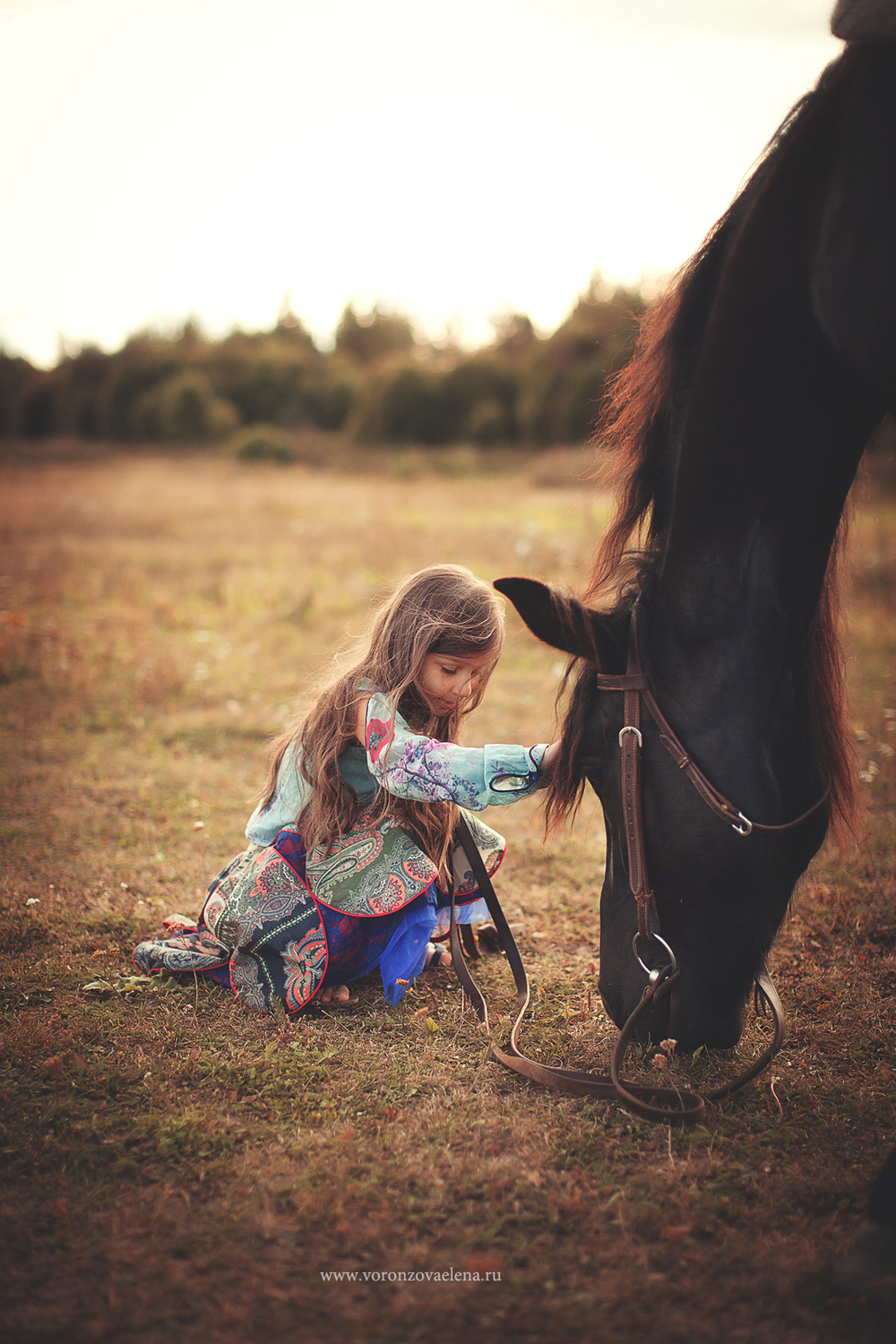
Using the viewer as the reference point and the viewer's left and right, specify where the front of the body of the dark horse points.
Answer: facing to the left of the viewer

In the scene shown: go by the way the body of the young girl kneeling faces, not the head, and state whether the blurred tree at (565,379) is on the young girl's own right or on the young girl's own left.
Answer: on the young girl's own left

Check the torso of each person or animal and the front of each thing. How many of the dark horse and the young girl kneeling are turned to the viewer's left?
1

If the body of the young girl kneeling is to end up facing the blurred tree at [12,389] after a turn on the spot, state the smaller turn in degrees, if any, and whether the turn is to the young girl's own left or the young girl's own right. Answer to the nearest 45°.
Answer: approximately 90° to the young girl's own left

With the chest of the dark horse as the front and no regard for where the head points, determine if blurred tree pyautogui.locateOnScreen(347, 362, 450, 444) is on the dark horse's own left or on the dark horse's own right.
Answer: on the dark horse's own right

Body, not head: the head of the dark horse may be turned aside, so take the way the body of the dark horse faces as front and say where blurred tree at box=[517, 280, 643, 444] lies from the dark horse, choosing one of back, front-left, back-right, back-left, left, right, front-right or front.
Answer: right

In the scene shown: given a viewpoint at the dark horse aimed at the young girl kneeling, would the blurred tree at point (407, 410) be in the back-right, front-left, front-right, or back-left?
front-right

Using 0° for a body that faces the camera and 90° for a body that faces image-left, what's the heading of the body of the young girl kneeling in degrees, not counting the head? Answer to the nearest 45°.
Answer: approximately 270°

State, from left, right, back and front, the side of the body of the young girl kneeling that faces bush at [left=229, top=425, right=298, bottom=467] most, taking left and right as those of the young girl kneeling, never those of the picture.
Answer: left

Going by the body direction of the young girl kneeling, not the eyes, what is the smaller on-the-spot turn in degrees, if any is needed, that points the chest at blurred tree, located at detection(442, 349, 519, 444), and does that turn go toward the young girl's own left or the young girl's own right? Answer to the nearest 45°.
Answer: approximately 90° to the young girl's own left

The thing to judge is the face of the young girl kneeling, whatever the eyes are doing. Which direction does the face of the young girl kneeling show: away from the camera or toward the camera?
toward the camera

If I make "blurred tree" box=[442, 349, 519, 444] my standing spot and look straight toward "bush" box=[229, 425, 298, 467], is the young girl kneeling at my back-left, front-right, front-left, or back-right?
front-left

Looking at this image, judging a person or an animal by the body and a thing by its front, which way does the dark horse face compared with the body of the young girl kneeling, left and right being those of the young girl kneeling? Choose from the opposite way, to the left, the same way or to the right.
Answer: the opposite way
